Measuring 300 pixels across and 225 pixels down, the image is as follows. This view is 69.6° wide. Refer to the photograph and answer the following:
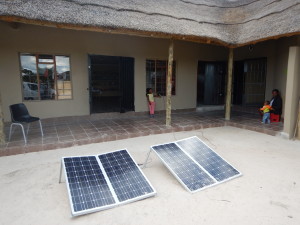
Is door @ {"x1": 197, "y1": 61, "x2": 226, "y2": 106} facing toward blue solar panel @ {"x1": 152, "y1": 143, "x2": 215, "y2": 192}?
yes

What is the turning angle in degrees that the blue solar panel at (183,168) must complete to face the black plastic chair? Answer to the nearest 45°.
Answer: approximately 135° to its right

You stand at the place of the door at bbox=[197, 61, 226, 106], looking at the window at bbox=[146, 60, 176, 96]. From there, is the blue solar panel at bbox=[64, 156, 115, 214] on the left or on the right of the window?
left

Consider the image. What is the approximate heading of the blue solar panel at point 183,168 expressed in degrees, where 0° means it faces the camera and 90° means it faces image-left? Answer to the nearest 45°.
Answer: approximately 315°

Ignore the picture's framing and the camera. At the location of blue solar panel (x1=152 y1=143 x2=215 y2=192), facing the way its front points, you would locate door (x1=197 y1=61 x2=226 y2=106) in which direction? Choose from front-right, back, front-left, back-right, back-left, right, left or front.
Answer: back-left

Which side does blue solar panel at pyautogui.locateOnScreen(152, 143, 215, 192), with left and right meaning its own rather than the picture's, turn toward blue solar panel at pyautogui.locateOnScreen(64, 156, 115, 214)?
right

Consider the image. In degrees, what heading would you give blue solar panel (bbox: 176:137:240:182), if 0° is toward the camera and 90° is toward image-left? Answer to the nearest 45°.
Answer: approximately 315°

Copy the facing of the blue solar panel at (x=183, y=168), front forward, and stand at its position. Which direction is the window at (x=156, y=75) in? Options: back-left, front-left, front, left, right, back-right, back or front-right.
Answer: back-left
